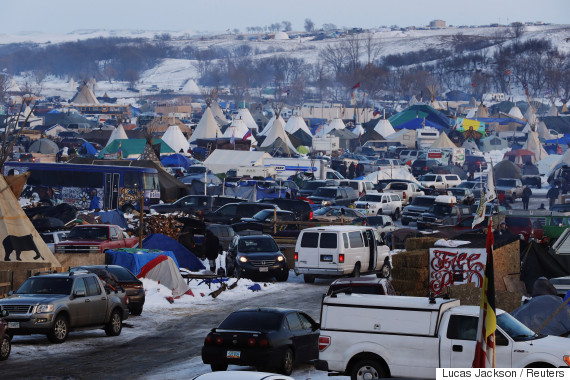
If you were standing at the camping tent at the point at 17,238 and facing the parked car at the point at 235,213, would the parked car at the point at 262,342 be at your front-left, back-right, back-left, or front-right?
back-right

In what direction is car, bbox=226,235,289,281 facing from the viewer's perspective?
toward the camera

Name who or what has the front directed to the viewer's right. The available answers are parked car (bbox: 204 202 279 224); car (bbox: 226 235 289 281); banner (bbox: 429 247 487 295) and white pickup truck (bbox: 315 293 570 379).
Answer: the white pickup truck

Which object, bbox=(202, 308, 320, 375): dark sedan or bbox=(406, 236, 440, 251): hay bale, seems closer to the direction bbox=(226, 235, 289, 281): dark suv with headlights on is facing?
the dark sedan

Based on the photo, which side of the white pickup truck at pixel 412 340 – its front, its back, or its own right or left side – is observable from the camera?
right

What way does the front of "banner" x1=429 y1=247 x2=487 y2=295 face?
toward the camera

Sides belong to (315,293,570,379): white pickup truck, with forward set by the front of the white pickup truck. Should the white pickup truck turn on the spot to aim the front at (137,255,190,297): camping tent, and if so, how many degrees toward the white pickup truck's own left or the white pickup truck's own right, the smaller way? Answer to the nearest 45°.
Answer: approximately 135° to the white pickup truck's own left

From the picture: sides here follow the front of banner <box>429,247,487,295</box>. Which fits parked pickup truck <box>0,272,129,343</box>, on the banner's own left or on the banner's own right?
on the banner's own right

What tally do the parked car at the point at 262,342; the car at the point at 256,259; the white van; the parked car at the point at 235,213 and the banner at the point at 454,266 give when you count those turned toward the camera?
2

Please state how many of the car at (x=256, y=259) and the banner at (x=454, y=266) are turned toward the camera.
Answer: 2

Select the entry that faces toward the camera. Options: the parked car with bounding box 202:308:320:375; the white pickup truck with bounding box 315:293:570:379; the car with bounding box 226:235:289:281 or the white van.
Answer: the car with bounding box 226:235:289:281
